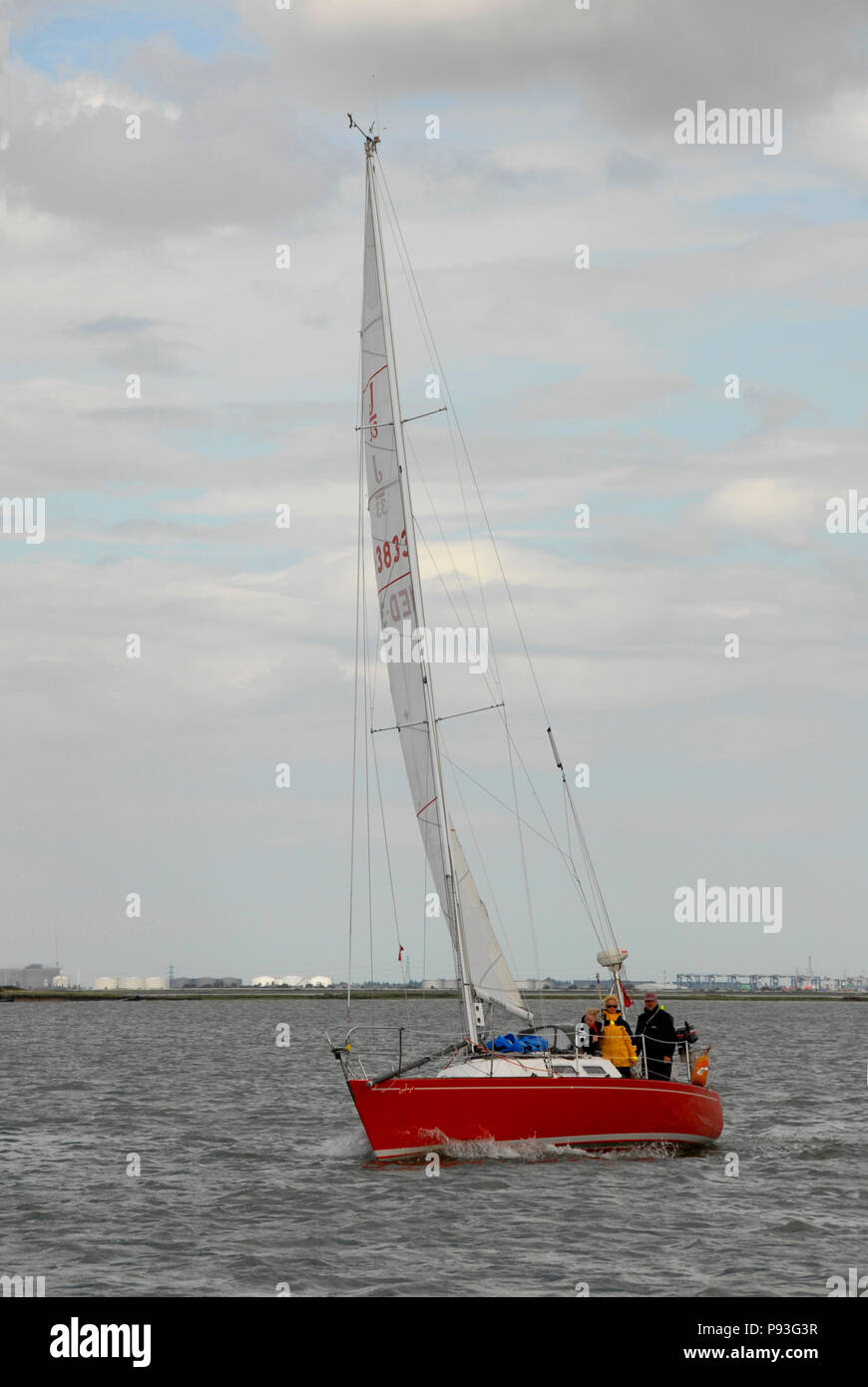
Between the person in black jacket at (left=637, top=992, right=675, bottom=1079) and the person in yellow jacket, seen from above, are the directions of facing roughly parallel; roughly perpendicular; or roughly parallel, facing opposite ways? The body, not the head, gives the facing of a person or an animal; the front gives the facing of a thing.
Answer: roughly parallel

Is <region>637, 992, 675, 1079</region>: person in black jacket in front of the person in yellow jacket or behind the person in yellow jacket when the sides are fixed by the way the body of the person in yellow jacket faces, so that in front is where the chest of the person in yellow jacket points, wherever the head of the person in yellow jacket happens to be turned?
behind

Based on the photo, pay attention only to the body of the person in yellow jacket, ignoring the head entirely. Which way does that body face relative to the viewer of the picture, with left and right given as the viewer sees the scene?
facing the viewer and to the left of the viewer

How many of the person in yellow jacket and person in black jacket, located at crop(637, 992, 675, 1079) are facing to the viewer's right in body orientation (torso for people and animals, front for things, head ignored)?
0
